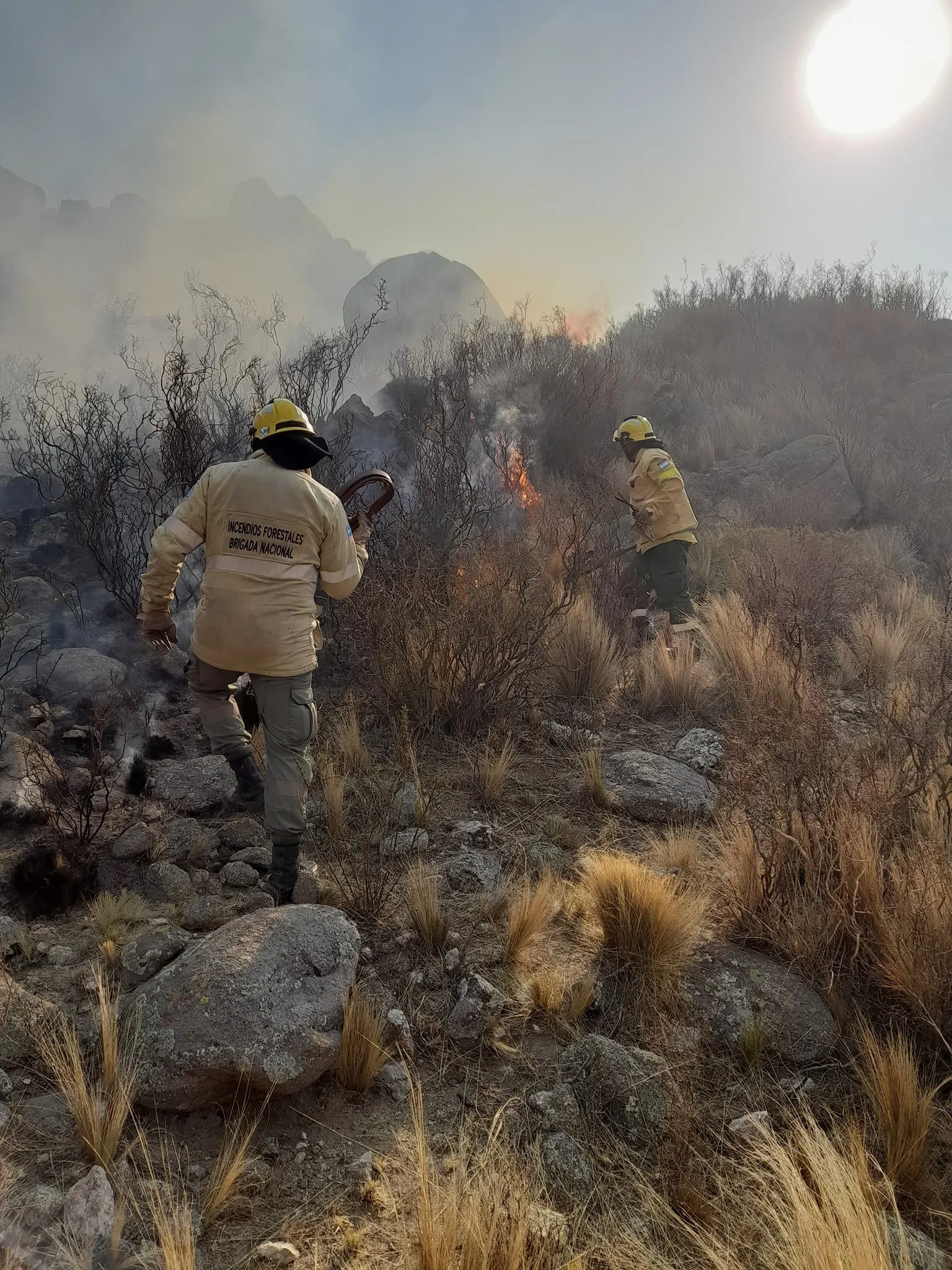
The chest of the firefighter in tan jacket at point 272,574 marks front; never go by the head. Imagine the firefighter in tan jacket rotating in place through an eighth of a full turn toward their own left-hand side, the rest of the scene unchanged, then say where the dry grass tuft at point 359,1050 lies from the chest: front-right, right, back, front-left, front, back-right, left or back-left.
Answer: back-left

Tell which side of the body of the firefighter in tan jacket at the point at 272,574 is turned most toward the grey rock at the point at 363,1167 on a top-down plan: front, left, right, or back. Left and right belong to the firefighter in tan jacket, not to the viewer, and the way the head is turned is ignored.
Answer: back

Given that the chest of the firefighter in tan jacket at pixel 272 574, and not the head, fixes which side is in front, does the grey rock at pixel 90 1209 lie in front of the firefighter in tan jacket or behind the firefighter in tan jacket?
behind

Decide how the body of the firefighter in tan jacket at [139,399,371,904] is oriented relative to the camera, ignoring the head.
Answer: away from the camera

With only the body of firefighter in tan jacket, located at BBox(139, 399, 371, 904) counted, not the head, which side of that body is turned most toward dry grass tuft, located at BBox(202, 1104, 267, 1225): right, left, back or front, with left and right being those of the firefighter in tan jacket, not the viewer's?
back

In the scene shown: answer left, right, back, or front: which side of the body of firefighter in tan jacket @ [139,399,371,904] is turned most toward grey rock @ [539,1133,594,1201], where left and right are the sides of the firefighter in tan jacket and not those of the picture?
back

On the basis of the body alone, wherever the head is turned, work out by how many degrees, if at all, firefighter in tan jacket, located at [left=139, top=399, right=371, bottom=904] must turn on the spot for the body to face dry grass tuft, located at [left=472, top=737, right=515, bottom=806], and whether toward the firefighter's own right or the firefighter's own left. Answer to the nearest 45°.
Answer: approximately 45° to the firefighter's own right

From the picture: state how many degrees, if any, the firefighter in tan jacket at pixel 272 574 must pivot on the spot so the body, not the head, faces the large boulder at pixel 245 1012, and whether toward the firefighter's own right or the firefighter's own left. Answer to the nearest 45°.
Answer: approximately 180°

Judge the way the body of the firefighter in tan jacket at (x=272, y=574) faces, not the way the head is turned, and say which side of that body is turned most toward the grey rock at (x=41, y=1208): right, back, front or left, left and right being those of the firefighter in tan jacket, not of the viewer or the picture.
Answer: back
